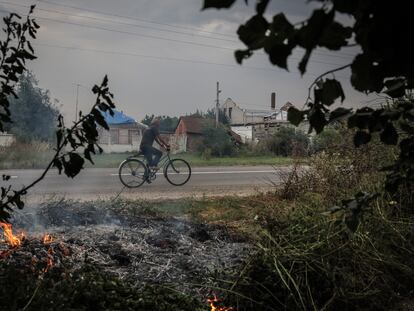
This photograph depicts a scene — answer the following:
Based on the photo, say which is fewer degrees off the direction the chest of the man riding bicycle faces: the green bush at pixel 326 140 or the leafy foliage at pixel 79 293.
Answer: the green bush

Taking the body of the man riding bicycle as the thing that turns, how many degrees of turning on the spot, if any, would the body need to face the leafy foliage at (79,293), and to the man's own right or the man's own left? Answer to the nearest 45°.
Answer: approximately 90° to the man's own right

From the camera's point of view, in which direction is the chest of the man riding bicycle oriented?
to the viewer's right

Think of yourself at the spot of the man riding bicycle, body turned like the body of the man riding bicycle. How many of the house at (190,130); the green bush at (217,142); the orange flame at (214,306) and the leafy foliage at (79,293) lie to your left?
2

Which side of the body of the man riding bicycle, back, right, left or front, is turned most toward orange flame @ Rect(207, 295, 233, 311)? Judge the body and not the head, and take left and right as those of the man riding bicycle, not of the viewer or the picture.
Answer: right

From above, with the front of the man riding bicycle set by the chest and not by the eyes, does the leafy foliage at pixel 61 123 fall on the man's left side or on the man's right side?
on the man's right side

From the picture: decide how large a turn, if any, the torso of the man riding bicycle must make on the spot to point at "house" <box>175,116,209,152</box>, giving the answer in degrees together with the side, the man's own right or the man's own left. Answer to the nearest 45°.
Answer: approximately 90° to the man's own left

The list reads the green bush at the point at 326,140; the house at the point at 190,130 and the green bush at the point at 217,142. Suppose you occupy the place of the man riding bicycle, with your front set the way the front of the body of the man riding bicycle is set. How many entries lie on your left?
2
